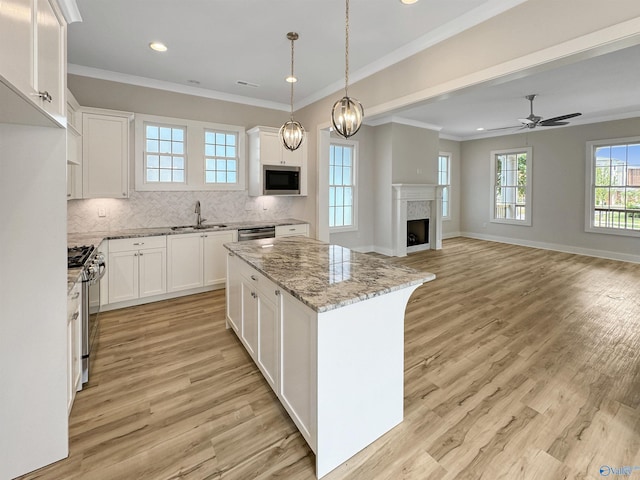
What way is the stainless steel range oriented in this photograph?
to the viewer's right

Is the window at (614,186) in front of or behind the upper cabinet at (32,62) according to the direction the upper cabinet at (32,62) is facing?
in front

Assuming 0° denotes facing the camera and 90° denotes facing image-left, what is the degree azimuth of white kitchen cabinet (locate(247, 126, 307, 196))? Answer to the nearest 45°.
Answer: approximately 315°

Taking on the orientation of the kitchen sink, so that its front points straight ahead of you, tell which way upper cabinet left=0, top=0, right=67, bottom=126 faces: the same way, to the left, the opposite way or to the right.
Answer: to the left

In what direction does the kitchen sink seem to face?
toward the camera

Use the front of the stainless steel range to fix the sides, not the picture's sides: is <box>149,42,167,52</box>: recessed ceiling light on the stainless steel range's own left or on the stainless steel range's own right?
on the stainless steel range's own left

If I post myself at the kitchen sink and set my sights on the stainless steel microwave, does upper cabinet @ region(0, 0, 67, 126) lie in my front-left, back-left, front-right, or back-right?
back-right

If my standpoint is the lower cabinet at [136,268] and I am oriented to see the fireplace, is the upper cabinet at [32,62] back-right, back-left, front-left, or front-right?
back-right

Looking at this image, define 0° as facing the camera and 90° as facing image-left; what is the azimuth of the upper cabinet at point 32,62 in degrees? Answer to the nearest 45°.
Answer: approximately 270°

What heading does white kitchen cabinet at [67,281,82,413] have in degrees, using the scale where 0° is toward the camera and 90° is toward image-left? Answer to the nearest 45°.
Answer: approximately 270°
